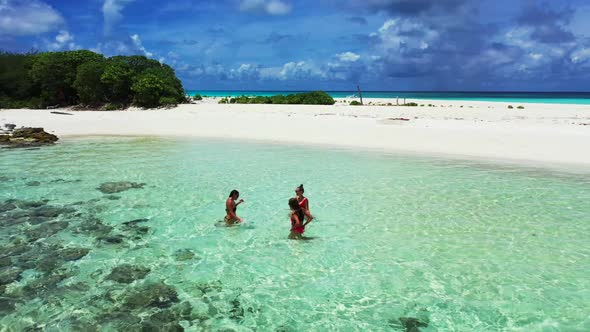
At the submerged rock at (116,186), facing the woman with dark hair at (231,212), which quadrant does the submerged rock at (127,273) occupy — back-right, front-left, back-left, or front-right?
front-right

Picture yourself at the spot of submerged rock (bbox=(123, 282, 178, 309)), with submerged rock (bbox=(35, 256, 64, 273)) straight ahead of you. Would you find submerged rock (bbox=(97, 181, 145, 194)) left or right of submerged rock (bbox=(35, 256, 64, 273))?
right

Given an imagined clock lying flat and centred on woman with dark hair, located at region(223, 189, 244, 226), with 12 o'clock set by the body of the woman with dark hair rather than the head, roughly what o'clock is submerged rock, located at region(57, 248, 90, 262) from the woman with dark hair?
The submerged rock is roughly at 5 o'clock from the woman with dark hair.

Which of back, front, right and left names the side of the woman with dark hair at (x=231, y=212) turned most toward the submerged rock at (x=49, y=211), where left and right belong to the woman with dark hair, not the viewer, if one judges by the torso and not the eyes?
back

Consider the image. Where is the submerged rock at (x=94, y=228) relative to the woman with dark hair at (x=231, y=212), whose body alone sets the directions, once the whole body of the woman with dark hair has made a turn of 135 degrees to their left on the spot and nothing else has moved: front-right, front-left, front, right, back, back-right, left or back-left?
front-left

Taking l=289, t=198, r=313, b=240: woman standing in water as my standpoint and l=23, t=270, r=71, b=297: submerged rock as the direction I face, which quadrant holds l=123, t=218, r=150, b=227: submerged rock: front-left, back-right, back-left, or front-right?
front-right

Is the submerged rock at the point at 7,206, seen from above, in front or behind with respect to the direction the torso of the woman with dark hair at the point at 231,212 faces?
behind

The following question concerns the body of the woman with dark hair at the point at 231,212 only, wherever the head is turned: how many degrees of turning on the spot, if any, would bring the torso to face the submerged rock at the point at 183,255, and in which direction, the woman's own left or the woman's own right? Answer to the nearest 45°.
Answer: approximately 135° to the woman's own right

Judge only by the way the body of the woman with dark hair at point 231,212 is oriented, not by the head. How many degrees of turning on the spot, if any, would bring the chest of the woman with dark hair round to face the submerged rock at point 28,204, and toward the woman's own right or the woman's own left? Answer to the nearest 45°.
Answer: approximately 135° to the woman's own left

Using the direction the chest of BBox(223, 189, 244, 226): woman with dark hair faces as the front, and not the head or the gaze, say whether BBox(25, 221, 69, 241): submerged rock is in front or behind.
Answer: behind

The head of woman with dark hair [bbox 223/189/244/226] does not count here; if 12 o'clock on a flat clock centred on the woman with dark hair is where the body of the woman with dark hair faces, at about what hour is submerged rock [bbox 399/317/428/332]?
The submerged rock is roughly at 2 o'clock from the woman with dark hair.

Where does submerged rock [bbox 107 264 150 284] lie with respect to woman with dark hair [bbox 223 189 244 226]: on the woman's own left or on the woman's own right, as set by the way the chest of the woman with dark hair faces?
on the woman's own right

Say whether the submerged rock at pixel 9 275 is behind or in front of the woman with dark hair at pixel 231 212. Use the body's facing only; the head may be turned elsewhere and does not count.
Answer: behind

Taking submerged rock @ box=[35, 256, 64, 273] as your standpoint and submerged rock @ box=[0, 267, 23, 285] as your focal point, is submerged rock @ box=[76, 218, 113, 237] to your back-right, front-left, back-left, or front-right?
back-right

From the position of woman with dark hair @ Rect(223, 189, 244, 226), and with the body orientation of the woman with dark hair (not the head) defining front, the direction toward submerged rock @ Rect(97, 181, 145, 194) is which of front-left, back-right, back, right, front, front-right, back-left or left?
back-left

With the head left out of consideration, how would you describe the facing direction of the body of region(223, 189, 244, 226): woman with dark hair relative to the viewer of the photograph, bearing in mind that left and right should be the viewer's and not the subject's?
facing to the right of the viewer
